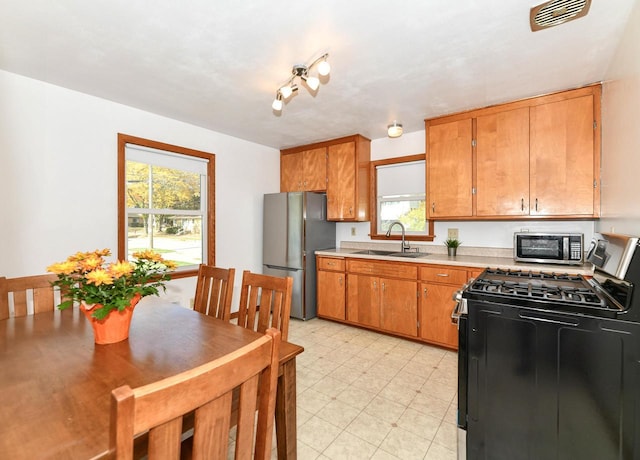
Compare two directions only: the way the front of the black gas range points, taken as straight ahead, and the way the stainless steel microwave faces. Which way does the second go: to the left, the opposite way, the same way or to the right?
to the left

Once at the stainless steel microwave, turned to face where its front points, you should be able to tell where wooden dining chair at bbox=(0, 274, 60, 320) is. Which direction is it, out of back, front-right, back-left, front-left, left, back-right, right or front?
front-right

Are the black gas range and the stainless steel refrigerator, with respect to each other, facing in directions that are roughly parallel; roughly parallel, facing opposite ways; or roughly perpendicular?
roughly perpendicular

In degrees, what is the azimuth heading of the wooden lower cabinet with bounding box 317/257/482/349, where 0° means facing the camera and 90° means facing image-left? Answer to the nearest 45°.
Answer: approximately 45°

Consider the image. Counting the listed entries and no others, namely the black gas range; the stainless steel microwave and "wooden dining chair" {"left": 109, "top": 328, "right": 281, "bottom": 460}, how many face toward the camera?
1

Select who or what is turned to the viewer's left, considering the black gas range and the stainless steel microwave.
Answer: the black gas range

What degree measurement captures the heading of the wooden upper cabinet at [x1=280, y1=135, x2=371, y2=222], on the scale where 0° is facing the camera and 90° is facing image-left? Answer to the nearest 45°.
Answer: approximately 45°

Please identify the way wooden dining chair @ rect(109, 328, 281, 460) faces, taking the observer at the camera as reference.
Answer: facing away from the viewer and to the left of the viewer

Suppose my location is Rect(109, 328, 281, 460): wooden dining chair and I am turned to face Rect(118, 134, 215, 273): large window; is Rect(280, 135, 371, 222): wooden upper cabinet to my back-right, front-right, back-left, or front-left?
front-right

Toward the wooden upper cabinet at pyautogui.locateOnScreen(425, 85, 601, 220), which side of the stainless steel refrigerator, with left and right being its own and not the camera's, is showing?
left

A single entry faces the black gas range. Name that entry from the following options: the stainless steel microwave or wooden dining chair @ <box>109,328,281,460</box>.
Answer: the stainless steel microwave

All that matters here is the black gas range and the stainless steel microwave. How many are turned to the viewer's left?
1

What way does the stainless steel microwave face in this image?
toward the camera

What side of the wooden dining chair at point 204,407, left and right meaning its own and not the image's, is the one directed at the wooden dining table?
front

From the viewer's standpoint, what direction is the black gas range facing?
to the viewer's left
